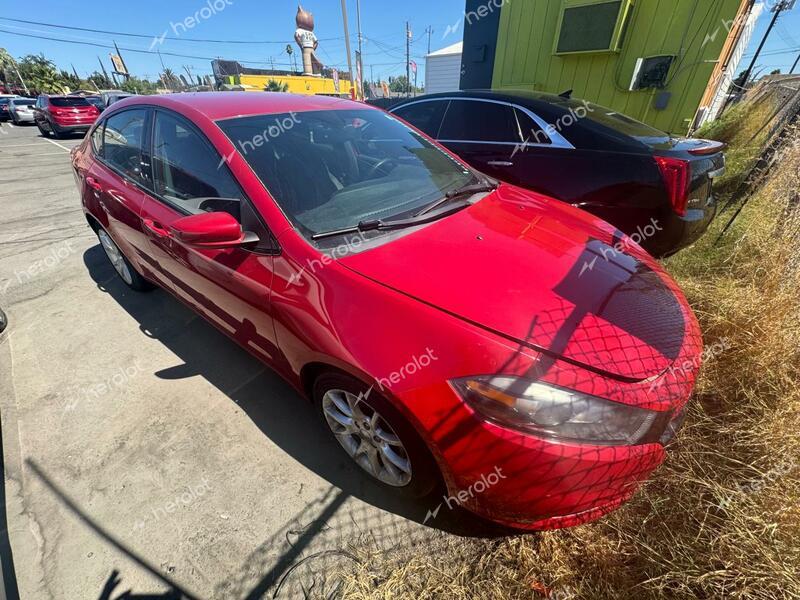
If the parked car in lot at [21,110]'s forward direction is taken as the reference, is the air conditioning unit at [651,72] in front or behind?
behind

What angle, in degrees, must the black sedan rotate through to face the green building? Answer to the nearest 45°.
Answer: approximately 45° to its right

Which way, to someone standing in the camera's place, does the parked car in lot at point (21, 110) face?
facing away from the viewer and to the left of the viewer

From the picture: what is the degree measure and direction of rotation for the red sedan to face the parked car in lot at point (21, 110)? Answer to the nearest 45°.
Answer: approximately 180°

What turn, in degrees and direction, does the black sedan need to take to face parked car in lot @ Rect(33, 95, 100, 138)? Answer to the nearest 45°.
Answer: approximately 45° to its left

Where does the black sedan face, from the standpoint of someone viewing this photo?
facing away from the viewer and to the left of the viewer

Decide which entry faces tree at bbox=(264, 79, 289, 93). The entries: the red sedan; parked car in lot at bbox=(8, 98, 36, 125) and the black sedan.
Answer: the black sedan

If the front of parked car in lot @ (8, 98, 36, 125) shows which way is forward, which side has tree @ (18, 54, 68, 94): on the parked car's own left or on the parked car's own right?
on the parked car's own right

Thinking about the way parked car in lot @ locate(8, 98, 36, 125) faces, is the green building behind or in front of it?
behind
